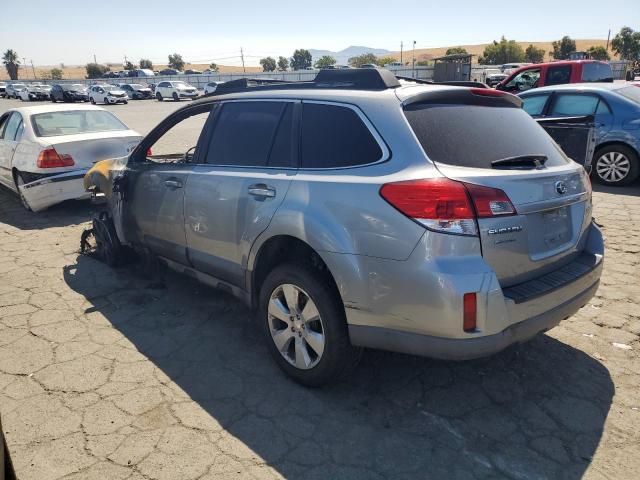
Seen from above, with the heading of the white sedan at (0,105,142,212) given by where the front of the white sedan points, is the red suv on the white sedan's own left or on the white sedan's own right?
on the white sedan's own right

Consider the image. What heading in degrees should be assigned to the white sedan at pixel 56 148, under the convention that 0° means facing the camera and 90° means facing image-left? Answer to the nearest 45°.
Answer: approximately 135°

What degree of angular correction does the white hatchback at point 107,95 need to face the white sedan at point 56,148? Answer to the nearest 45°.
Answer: approximately 45° to its right

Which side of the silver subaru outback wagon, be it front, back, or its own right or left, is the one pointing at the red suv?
right

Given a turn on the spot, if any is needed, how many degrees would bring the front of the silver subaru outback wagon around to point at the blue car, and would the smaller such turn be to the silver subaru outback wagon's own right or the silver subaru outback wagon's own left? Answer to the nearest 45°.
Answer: approximately 90° to the silver subaru outback wagon's own right

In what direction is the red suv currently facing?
to the viewer's left
